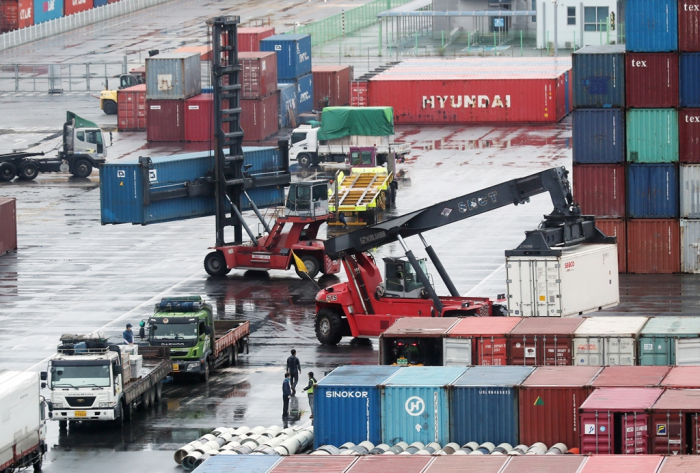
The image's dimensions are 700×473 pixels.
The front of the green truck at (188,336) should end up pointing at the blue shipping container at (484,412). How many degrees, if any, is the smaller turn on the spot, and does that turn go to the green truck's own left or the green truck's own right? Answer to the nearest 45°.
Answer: approximately 90° to the green truck's own left

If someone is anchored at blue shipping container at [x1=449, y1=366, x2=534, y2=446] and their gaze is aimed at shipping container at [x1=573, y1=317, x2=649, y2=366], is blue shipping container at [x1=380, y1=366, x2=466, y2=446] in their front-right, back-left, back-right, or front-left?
back-left

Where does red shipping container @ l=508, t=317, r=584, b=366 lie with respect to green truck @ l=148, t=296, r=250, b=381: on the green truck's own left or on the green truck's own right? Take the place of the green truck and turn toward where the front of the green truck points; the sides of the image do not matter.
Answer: on the green truck's own left

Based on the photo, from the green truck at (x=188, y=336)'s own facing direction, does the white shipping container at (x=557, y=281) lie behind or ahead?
behind

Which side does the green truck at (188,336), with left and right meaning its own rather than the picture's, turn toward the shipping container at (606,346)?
left

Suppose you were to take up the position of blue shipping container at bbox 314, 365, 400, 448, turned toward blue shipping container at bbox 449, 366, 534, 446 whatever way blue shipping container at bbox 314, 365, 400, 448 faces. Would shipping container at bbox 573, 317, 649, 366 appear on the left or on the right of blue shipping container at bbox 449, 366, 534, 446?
left

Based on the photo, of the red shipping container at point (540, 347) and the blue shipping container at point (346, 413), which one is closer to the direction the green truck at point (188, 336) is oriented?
the blue shipping container

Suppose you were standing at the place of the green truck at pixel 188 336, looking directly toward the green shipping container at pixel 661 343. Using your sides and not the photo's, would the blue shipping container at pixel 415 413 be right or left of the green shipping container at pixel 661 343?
right

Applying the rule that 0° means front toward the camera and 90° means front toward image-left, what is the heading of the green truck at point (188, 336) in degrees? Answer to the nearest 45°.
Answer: approximately 45°

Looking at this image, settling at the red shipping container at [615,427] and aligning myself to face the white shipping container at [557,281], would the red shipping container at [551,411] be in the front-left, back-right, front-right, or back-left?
front-left

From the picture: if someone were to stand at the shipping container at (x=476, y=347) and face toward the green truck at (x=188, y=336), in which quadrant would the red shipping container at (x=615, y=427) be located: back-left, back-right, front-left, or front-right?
back-left

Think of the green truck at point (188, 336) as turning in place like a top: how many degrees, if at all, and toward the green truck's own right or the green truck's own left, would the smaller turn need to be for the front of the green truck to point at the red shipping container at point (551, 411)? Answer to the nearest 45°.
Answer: approximately 90° to the green truck's own left

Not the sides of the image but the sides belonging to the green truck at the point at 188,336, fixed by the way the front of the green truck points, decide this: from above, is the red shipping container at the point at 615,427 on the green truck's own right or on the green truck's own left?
on the green truck's own left

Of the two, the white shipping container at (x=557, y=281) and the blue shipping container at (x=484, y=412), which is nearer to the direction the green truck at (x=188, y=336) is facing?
the blue shipping container
